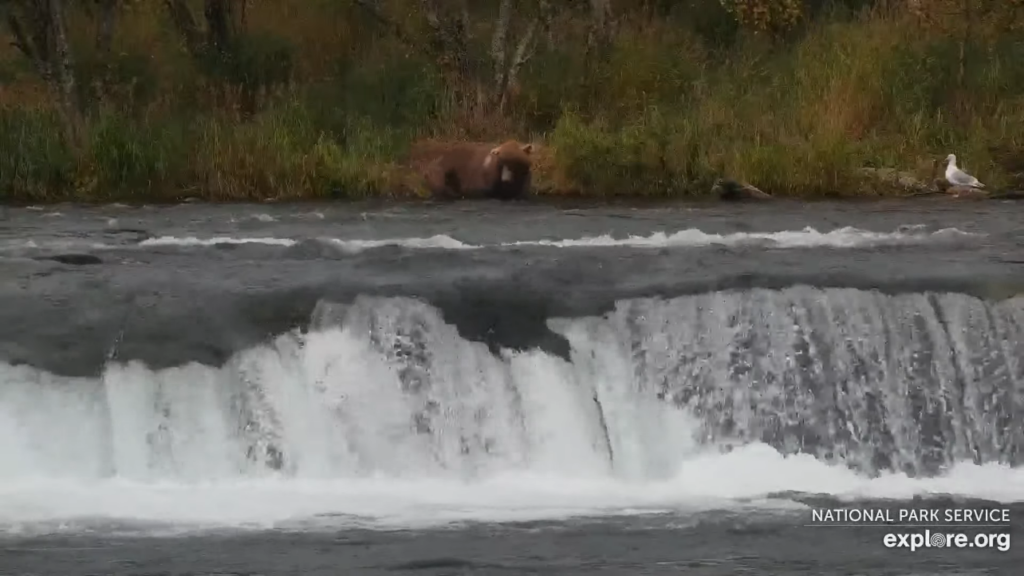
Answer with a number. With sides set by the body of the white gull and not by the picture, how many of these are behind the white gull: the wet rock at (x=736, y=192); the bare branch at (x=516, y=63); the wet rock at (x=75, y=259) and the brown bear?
0

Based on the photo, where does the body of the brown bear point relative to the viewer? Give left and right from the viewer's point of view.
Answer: facing the viewer and to the right of the viewer

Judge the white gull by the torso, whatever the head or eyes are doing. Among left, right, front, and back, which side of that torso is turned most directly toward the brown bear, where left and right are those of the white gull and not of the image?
front

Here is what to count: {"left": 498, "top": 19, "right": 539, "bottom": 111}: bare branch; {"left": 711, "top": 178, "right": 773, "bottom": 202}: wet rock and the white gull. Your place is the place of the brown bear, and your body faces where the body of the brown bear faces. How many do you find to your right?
0

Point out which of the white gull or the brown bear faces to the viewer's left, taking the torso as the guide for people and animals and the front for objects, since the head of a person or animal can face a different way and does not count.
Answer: the white gull

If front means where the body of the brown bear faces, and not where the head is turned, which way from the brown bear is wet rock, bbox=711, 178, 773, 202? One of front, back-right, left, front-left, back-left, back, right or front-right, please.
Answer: front-left

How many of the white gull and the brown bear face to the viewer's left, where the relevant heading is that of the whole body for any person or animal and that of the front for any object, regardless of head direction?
1

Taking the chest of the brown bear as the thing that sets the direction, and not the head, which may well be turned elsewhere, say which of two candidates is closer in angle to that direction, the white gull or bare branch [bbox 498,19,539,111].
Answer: the white gull

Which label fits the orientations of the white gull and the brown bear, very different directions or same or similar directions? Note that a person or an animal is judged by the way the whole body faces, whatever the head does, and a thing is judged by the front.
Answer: very different directions

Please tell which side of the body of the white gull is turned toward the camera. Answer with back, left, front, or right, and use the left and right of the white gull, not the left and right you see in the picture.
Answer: left

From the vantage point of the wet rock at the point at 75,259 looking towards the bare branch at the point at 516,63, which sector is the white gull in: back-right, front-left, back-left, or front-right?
front-right

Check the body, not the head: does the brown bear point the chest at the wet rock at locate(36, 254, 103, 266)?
no

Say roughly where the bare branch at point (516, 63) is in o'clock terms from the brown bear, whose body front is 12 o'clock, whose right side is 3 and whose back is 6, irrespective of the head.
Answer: The bare branch is roughly at 8 o'clock from the brown bear.

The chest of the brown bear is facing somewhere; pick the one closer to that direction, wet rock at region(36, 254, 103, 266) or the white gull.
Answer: the white gull

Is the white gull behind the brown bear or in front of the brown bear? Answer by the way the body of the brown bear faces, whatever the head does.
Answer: in front

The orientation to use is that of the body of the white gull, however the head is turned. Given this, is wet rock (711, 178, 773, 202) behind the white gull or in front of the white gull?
in front
